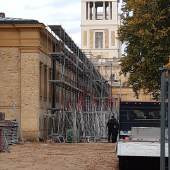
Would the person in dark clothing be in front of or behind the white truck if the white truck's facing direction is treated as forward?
in front

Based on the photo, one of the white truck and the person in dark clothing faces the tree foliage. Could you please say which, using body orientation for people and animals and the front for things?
the white truck

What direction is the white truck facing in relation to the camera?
away from the camera

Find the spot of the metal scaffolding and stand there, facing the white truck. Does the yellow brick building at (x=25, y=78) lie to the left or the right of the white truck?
right

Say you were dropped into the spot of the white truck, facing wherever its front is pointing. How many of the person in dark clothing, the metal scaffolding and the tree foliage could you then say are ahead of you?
3
